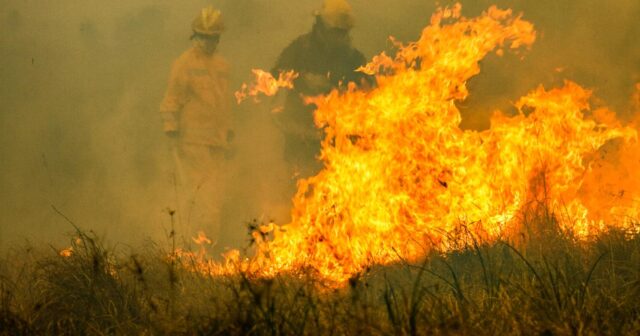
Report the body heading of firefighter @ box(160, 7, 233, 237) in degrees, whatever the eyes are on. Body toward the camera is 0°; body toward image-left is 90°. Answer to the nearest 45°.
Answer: approximately 315°

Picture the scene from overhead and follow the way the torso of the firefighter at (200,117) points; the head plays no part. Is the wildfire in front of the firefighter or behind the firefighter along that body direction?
in front
